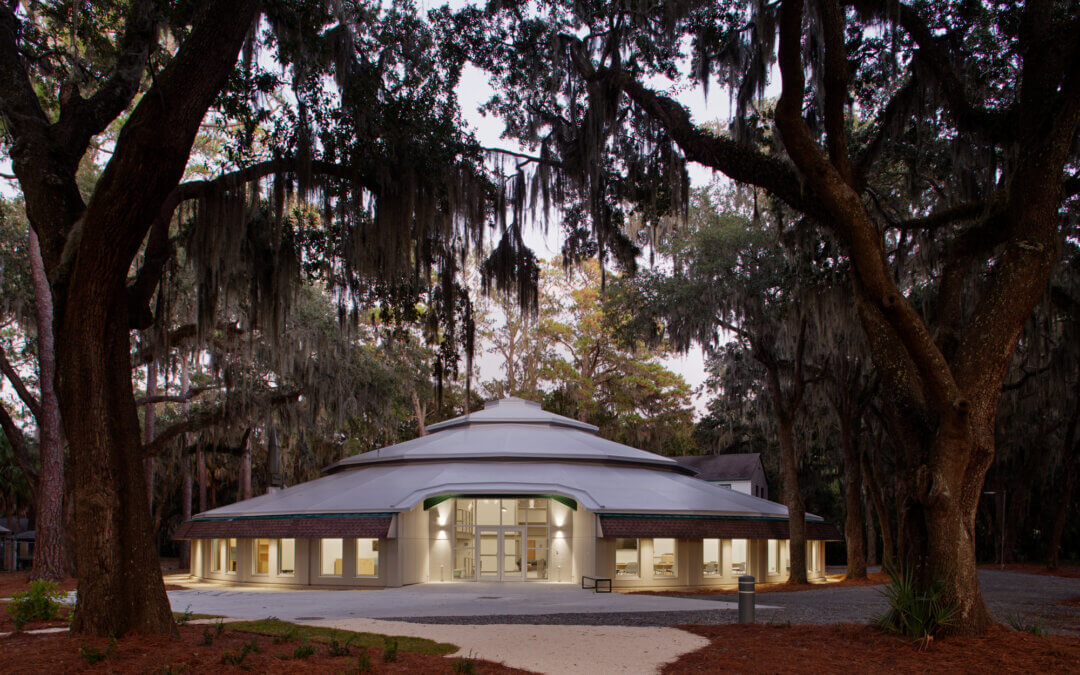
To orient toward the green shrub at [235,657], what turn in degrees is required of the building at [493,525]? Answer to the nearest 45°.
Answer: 0° — it already faces it

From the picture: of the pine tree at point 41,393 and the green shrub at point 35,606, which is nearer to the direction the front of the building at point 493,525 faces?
the green shrub

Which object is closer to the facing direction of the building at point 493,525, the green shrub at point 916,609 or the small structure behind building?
the green shrub

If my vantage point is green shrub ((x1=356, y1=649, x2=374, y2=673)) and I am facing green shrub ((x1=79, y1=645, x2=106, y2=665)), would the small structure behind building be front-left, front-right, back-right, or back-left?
back-right

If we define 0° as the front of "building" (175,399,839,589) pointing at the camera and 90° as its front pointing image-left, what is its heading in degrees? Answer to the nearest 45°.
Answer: approximately 0°

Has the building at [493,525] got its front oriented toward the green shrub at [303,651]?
yes

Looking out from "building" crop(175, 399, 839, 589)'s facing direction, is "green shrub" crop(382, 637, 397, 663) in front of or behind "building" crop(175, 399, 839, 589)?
in front

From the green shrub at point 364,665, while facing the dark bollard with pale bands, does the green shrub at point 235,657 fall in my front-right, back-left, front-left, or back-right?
back-left

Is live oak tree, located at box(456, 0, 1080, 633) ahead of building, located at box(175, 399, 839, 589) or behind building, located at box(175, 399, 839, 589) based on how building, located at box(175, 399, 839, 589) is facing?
ahead
